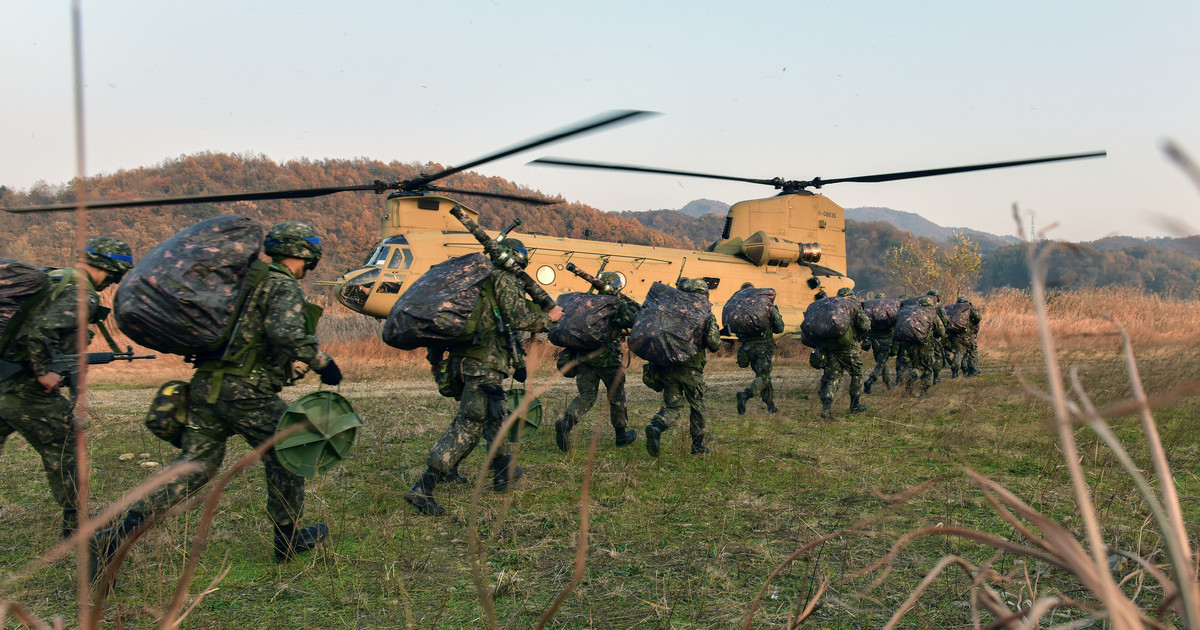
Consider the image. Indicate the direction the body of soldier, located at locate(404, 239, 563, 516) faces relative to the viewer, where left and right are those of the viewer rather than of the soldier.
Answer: facing to the right of the viewer

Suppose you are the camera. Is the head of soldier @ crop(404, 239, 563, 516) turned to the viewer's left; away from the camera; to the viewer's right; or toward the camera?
to the viewer's right

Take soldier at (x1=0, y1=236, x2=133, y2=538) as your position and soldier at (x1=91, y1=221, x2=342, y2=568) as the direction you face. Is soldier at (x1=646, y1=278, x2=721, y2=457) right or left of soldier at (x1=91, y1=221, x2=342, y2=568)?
left

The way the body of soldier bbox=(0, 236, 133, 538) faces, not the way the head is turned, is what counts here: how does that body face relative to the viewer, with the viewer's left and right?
facing to the right of the viewer

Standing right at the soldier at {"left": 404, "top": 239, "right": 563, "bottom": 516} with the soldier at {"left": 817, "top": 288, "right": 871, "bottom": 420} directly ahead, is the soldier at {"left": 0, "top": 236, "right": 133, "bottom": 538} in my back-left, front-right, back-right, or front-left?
back-left

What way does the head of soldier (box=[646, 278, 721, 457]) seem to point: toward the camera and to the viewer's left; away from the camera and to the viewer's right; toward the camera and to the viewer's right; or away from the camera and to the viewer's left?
away from the camera and to the viewer's right

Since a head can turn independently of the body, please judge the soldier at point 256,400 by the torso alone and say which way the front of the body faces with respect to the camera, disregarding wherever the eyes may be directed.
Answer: to the viewer's right

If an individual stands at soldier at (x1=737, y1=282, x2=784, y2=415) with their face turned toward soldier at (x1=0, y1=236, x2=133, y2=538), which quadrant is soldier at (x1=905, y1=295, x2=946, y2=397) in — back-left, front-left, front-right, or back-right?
back-left
